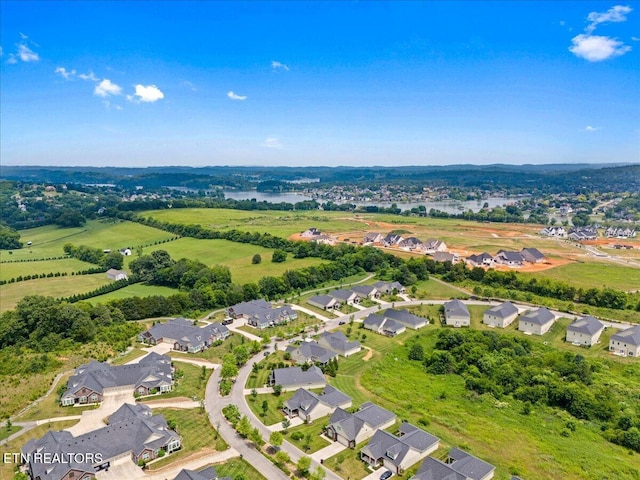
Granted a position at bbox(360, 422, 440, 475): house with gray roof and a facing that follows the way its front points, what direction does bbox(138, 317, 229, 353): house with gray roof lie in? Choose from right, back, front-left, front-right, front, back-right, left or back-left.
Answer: right

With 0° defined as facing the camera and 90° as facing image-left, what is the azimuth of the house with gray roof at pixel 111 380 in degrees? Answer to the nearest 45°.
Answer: approximately 0°

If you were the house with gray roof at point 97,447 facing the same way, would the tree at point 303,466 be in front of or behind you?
in front

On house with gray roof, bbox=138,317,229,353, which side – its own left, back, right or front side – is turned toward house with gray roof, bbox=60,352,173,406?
front

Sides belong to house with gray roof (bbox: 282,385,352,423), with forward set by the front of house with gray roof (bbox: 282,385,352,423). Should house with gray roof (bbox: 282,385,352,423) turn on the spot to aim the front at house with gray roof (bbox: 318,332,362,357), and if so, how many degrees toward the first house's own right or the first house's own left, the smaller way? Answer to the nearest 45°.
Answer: approximately 135° to the first house's own right

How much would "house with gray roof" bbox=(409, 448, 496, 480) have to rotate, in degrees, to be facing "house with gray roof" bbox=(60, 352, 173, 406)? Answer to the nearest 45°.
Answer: approximately 45° to its right

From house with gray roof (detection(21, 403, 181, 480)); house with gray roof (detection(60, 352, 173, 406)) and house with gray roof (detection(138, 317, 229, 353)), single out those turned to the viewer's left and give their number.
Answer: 0

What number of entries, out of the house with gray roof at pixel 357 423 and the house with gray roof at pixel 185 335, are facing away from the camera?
0

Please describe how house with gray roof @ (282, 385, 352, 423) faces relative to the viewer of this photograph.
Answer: facing the viewer and to the left of the viewer

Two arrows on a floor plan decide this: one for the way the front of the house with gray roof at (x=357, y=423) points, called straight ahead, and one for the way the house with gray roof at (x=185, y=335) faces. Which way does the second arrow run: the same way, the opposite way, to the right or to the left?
to the left

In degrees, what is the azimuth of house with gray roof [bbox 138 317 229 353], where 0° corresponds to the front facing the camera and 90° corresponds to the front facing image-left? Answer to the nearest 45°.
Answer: approximately 315°

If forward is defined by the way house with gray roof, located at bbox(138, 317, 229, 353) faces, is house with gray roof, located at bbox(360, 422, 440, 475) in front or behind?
in front

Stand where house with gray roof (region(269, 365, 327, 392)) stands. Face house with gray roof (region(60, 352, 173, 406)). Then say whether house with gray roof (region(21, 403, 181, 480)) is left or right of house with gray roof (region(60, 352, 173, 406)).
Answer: left

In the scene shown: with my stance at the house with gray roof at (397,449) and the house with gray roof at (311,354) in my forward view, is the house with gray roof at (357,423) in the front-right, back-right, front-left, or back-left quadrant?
front-left

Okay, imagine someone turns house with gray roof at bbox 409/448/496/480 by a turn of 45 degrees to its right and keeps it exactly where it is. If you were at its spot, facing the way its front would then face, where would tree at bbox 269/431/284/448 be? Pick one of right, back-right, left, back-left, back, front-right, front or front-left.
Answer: front

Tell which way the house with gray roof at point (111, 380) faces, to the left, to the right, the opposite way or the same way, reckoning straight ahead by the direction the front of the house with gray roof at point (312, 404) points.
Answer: to the left
